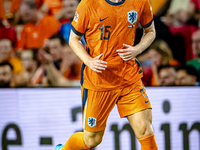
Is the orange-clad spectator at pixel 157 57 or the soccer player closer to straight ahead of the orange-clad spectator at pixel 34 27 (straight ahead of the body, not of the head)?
the soccer player

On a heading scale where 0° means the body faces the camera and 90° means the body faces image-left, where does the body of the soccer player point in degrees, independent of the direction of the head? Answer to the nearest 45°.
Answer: approximately 0°

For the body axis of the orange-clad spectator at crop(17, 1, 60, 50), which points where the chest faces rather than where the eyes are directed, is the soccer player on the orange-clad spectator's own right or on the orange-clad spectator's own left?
on the orange-clad spectator's own left

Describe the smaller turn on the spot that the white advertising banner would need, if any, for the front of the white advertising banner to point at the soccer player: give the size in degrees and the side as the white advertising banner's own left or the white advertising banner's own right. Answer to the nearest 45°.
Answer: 0° — it already faces them

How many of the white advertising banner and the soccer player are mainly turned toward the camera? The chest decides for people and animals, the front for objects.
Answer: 2

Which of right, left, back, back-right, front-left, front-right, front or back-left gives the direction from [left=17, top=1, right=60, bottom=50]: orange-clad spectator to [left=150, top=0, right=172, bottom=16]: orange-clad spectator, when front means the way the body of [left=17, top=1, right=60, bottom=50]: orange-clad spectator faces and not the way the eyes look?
back-left

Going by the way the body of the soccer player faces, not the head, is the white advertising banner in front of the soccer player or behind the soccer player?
behind

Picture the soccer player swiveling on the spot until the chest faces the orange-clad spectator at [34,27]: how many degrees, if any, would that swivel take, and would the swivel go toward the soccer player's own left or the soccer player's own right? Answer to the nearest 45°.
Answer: approximately 135° to the soccer player's own right

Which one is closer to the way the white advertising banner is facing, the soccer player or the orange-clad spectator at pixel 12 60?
the soccer player

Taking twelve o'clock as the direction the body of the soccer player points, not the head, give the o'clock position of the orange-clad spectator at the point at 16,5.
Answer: The orange-clad spectator is roughly at 5 o'clock from the soccer player.
